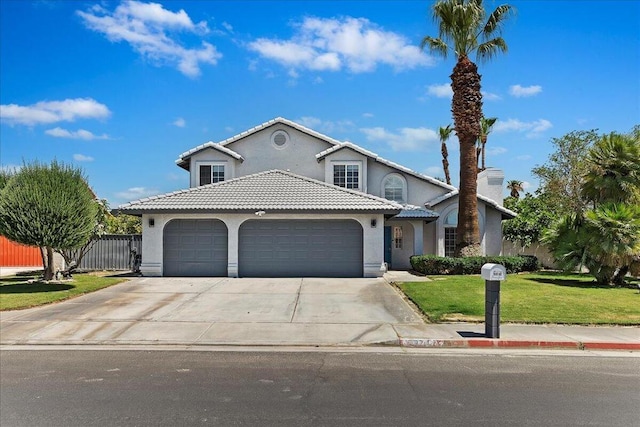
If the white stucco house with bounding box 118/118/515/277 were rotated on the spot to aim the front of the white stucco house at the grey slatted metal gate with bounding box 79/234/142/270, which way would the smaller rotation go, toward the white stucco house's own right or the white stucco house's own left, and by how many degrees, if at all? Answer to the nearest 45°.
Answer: approximately 135° to the white stucco house's own right

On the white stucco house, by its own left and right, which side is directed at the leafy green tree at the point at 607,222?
left

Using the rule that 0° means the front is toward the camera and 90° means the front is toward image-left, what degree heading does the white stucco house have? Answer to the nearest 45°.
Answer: approximately 0°

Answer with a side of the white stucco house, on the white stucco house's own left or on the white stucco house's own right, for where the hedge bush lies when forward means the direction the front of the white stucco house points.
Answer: on the white stucco house's own left

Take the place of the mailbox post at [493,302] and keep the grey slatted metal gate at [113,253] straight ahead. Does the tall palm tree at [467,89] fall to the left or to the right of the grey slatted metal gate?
right
